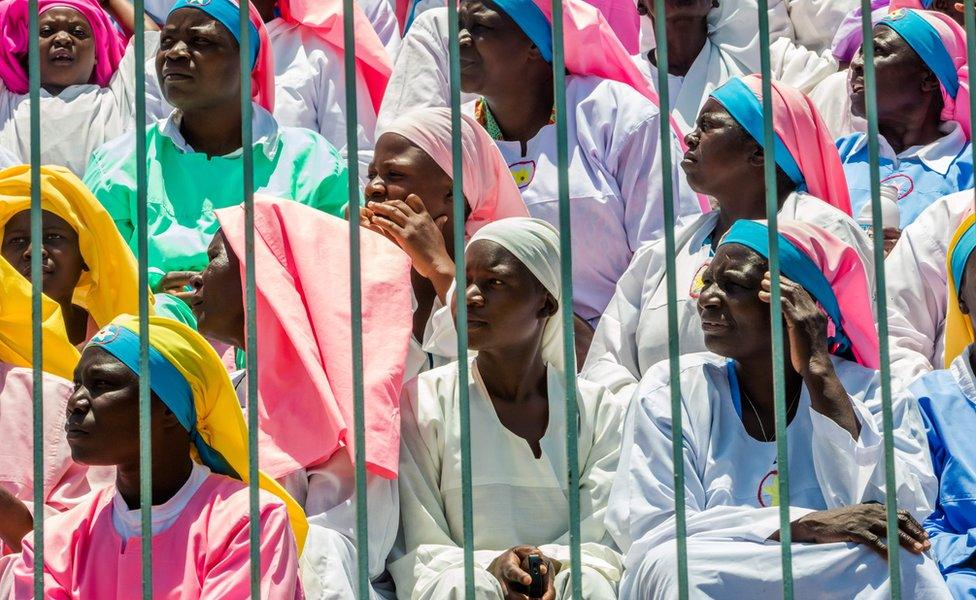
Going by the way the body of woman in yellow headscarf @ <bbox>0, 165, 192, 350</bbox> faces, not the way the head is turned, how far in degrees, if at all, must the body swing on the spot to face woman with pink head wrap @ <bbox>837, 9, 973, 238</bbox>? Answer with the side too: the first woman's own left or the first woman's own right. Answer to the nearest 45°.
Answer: approximately 135° to the first woman's own left

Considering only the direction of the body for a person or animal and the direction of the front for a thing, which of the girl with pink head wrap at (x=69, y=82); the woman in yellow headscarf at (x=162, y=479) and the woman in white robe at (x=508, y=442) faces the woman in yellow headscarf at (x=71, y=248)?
the girl with pink head wrap

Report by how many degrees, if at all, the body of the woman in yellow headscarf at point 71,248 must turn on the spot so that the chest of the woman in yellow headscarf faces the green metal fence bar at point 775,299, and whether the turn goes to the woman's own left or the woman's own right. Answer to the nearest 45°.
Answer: approximately 90° to the woman's own left

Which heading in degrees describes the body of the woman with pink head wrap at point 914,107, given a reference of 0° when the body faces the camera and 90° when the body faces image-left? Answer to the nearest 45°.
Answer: approximately 45°

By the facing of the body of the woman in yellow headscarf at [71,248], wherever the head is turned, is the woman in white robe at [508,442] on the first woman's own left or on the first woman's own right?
on the first woman's own left

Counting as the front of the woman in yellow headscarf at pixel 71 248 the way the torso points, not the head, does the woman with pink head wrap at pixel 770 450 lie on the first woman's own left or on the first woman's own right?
on the first woman's own left

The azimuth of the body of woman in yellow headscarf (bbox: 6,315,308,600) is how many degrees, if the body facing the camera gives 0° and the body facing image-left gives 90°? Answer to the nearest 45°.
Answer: approximately 45°

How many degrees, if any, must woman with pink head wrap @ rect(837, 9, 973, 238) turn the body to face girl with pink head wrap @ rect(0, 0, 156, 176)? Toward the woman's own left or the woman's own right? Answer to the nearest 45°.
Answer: approximately 45° to the woman's own right

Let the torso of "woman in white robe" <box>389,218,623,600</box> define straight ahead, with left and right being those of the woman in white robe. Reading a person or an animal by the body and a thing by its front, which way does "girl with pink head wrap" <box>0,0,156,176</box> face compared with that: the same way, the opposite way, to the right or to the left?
the same way

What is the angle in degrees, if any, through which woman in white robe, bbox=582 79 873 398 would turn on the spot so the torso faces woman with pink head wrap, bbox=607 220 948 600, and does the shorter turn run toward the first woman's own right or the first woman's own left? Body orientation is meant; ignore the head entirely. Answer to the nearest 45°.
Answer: approximately 45° to the first woman's own left

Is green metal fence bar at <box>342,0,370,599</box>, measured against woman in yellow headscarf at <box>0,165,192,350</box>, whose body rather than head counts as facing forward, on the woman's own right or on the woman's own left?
on the woman's own left

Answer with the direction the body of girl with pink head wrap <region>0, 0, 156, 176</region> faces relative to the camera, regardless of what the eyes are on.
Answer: toward the camera

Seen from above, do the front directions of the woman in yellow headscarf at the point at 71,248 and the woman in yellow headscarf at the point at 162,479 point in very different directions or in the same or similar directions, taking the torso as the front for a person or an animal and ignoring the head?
same or similar directions

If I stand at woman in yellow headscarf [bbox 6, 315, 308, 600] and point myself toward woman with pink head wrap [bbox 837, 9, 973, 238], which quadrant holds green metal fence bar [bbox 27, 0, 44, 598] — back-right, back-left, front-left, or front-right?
back-right

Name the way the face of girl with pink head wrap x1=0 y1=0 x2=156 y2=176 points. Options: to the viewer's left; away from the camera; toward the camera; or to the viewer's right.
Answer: toward the camera

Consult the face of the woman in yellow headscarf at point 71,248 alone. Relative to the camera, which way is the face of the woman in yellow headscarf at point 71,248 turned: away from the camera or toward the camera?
toward the camera

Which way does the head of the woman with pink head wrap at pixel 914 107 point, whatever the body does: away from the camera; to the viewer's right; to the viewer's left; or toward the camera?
to the viewer's left

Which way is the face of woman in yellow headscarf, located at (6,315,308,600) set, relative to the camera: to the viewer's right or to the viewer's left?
to the viewer's left

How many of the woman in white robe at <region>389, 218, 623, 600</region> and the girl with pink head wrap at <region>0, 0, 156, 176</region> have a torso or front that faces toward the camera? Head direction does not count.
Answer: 2

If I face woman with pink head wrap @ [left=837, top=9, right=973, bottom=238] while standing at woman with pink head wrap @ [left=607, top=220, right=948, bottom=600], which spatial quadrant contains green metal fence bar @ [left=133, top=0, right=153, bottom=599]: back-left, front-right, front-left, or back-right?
back-left
